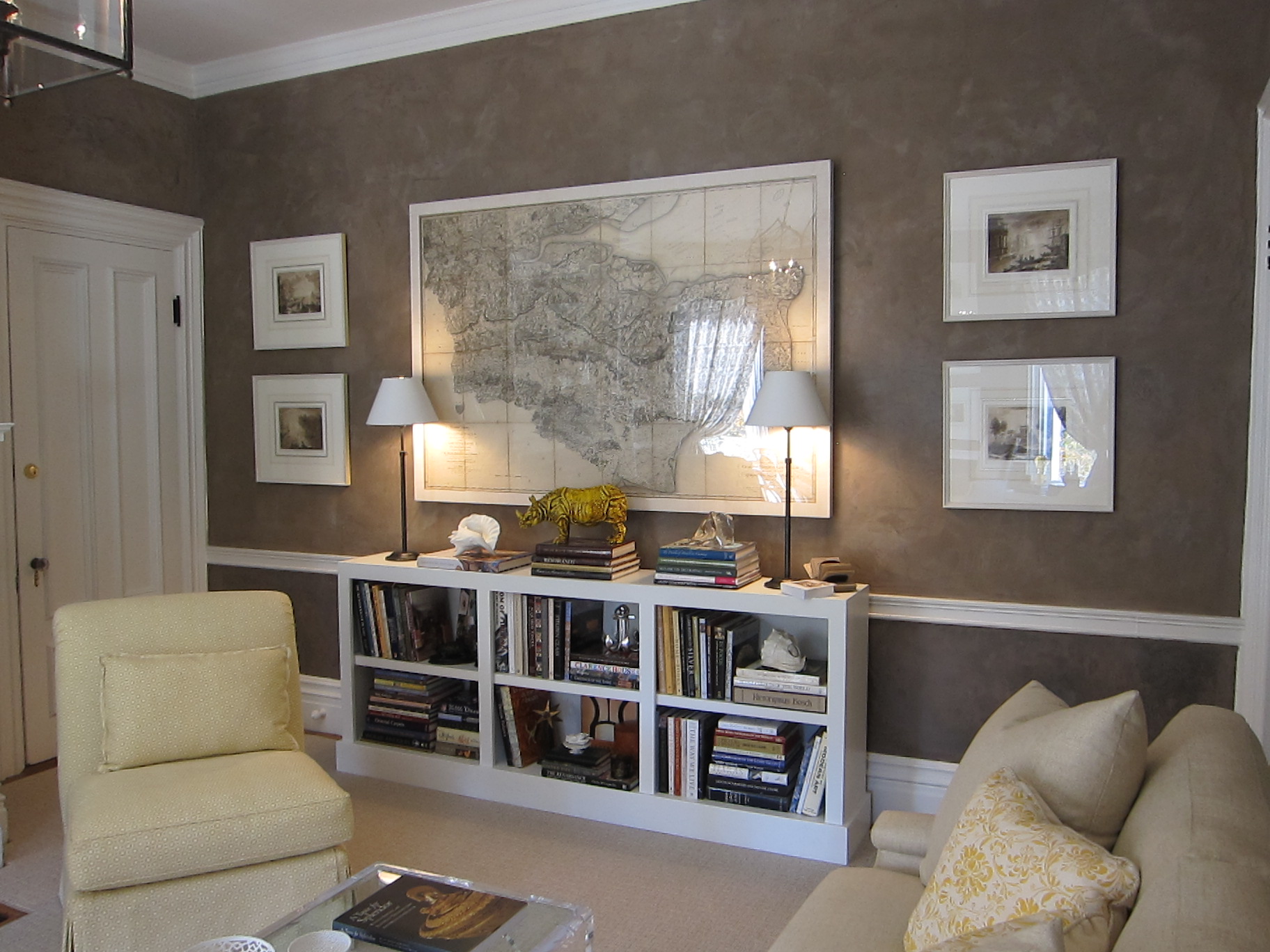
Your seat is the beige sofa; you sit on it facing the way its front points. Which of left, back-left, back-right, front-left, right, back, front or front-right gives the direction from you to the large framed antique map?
front-right

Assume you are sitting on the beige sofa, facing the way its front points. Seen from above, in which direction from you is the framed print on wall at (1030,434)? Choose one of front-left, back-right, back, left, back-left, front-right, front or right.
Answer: right

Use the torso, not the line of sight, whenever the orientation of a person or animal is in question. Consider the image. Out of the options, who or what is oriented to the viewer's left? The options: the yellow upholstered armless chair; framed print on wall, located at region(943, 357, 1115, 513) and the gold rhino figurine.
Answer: the gold rhino figurine

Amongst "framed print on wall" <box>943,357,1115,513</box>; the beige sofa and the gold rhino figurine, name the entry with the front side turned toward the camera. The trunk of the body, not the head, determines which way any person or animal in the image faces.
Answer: the framed print on wall

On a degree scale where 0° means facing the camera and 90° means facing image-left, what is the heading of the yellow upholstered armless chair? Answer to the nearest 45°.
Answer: approximately 315°

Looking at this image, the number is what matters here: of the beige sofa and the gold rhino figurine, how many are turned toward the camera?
0

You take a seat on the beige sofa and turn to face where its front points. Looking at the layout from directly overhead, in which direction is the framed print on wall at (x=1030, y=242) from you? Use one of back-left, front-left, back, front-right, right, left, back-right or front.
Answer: right

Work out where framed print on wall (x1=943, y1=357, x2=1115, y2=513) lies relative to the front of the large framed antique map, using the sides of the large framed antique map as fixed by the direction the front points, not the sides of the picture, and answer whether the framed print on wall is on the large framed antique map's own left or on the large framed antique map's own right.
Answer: on the large framed antique map's own left

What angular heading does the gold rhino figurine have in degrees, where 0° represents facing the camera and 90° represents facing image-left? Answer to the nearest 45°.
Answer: approximately 90°

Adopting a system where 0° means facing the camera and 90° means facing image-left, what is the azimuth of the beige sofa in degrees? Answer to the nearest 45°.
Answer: approximately 90°

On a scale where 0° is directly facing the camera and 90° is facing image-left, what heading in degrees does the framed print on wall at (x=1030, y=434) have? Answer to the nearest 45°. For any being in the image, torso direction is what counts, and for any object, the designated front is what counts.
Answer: approximately 0°

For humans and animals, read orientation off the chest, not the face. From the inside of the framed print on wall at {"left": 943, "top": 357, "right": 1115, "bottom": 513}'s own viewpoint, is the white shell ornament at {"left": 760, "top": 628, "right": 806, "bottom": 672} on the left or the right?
on its right

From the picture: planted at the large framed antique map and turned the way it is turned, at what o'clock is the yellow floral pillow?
The yellow floral pillow is roughly at 10 o'clock from the large framed antique map.

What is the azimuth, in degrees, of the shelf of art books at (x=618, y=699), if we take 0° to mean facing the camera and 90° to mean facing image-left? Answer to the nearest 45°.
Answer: approximately 45°

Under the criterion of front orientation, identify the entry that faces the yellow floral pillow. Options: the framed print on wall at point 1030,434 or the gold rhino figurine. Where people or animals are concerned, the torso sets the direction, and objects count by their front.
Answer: the framed print on wall

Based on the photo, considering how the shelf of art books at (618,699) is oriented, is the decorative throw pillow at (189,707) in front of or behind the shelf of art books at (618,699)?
in front
